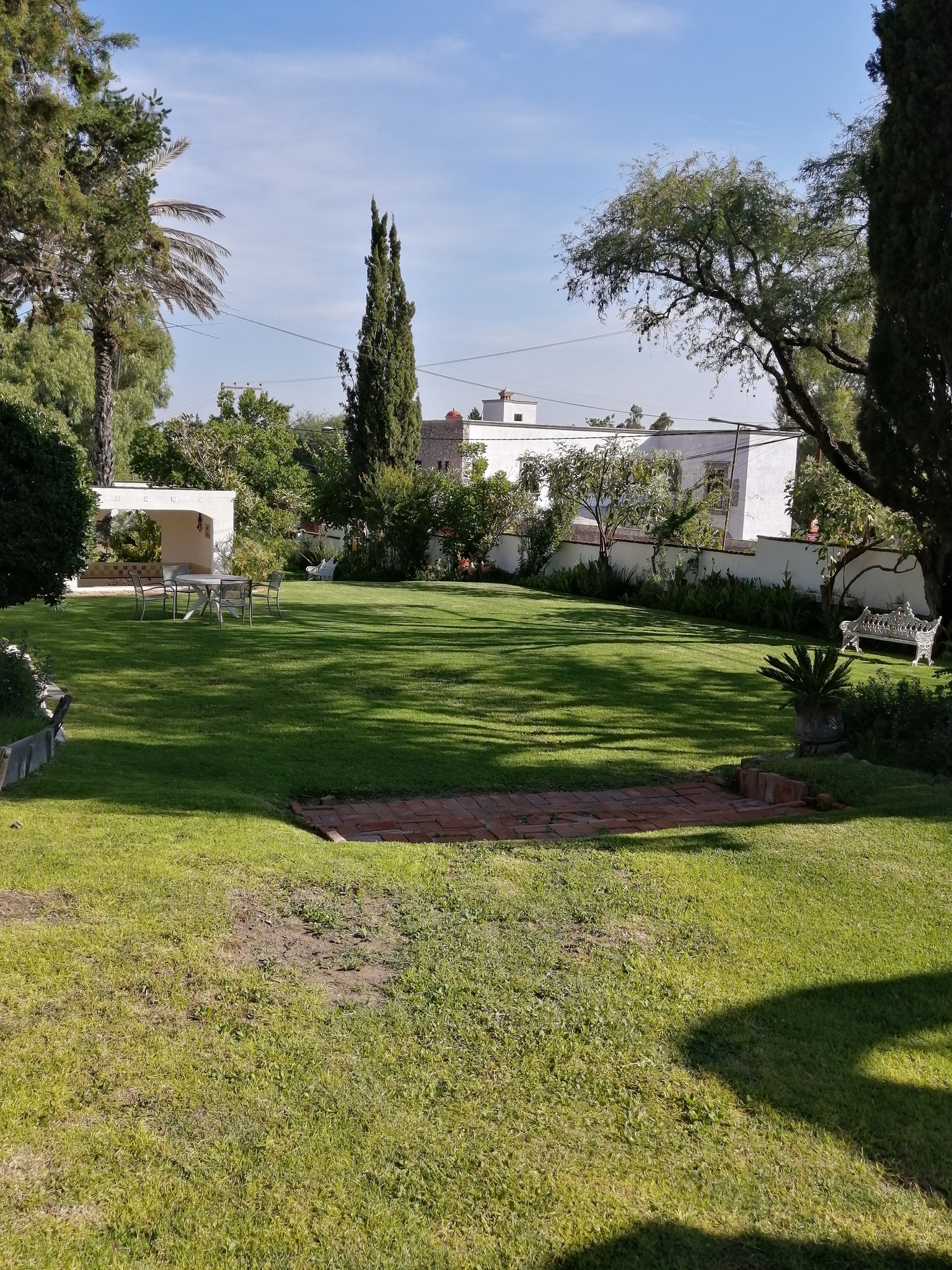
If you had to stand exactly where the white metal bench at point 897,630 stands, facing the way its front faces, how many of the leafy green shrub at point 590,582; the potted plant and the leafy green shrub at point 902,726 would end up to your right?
1

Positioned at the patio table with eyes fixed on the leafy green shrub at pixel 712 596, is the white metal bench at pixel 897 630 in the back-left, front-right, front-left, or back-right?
front-right

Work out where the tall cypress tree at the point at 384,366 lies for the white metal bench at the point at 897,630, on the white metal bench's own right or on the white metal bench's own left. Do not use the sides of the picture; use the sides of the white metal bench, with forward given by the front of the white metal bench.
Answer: on the white metal bench's own right

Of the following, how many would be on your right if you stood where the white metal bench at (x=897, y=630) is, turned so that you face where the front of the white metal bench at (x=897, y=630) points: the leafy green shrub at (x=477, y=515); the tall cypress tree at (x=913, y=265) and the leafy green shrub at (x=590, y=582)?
2

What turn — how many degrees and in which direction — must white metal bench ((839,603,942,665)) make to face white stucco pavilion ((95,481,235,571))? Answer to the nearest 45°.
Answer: approximately 45° to its right

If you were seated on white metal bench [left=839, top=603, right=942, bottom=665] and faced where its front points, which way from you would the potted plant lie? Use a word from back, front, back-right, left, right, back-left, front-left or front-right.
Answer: front-left

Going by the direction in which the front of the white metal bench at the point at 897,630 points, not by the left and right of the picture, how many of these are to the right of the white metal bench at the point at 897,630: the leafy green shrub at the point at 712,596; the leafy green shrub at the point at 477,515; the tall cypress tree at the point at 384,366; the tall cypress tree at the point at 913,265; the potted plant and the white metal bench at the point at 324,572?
4

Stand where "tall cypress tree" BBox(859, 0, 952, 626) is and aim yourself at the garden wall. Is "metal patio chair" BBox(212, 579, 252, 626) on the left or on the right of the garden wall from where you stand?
left

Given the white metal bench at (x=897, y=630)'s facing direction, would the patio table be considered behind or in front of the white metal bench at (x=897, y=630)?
in front

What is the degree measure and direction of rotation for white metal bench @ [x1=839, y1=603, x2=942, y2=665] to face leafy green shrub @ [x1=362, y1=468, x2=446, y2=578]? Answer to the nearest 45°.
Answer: approximately 90° to its right

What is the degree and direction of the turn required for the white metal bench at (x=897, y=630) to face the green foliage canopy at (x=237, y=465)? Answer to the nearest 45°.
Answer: approximately 90° to its right

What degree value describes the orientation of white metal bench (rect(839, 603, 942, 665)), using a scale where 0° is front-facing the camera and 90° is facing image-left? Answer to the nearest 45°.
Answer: approximately 45°

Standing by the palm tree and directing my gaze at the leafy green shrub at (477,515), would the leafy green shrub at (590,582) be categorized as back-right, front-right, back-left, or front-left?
front-right

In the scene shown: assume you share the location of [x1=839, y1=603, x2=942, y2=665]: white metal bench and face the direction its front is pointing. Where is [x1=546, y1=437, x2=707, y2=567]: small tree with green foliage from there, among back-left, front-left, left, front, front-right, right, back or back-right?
right

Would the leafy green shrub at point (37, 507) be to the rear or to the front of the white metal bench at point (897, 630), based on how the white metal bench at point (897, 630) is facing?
to the front
